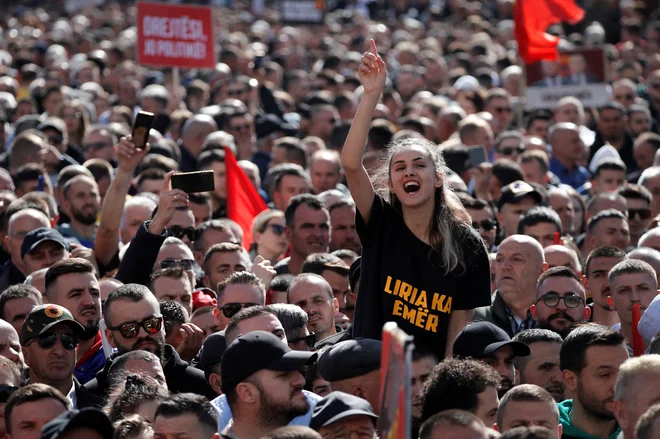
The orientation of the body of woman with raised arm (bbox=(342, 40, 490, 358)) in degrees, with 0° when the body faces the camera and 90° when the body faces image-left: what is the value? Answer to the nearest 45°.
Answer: approximately 0°

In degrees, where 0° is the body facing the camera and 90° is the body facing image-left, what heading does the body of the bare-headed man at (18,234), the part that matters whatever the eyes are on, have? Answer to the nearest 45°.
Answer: approximately 315°

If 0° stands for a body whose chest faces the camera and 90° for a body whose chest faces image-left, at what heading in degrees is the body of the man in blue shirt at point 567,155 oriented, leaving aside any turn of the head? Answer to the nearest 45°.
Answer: approximately 315°

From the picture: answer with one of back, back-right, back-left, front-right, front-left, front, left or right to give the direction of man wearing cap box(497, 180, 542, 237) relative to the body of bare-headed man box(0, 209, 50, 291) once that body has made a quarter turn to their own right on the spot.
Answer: back-left

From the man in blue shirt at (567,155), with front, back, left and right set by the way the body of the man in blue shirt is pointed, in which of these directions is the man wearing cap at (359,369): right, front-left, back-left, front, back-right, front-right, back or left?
front-right
